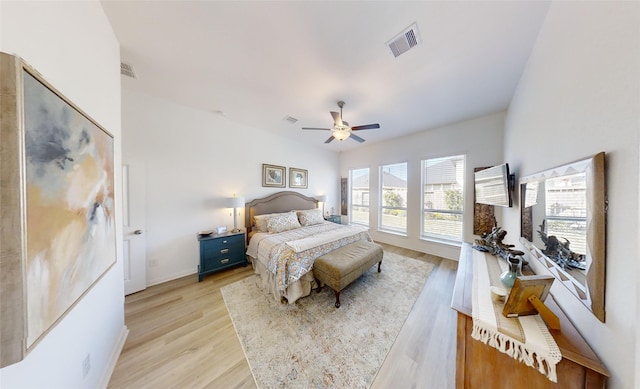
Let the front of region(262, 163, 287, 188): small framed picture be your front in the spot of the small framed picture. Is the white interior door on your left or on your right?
on your right

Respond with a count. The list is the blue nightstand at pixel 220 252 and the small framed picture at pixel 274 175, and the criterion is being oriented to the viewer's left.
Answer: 0

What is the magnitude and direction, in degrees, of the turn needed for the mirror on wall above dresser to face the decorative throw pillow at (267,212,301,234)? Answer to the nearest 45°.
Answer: approximately 45° to its right

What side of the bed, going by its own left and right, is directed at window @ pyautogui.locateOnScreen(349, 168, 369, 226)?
left

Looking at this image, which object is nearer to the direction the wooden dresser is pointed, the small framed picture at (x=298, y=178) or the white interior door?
the white interior door

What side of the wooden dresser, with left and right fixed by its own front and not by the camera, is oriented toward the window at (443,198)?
right

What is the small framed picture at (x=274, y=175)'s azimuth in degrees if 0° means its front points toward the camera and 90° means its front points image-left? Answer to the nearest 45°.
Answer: approximately 315°
